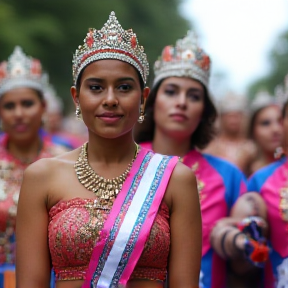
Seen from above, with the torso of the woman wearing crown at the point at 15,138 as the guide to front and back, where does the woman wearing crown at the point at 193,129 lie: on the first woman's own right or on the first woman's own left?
on the first woman's own left

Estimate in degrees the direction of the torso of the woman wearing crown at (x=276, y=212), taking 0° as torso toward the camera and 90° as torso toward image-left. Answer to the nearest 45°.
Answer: approximately 0°

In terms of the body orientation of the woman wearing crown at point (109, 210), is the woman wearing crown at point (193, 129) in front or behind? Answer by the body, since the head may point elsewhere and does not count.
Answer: behind

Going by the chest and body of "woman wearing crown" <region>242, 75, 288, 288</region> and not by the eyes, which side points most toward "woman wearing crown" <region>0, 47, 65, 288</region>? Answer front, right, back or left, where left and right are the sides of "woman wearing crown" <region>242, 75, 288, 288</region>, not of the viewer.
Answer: right

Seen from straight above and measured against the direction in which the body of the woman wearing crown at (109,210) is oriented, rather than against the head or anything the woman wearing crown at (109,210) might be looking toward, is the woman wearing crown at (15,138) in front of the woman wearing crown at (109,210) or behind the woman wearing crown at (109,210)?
behind

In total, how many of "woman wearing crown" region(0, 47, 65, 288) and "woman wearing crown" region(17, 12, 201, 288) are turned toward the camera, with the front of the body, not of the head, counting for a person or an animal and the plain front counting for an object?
2
